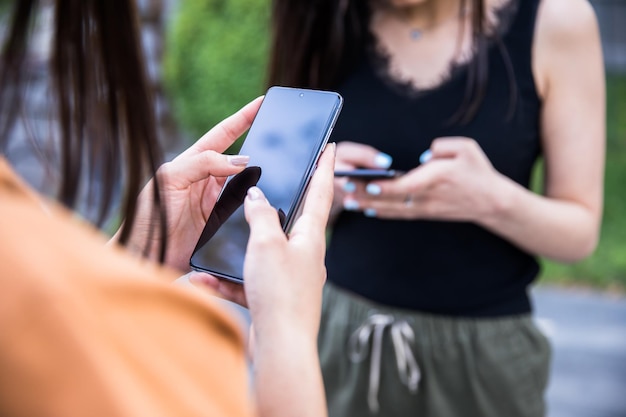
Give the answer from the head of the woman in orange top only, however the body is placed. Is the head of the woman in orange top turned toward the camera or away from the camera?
away from the camera

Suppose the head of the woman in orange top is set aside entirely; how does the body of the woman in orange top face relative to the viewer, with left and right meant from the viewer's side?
facing away from the viewer and to the right of the viewer

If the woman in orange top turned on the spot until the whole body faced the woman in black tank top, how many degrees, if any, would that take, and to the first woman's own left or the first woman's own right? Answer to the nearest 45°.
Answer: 0° — they already face them
